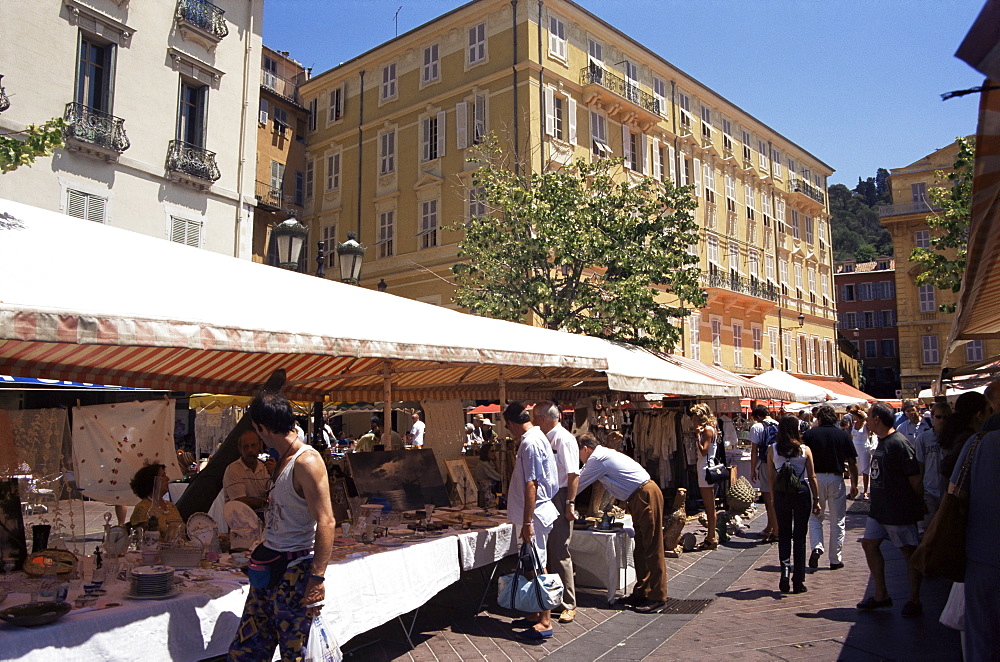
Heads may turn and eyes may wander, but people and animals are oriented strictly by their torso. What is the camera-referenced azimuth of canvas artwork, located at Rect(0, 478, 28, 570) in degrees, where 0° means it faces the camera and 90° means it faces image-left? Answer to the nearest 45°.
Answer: approximately 0°

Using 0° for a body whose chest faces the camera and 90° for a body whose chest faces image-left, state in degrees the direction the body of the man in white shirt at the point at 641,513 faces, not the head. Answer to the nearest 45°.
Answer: approximately 90°

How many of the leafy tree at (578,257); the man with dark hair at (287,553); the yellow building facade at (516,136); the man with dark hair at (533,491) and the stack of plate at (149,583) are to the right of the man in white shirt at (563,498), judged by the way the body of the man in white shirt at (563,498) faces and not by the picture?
2

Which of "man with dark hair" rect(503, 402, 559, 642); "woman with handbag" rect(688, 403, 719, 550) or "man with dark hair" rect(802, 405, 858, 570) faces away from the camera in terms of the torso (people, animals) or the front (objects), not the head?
"man with dark hair" rect(802, 405, 858, 570)

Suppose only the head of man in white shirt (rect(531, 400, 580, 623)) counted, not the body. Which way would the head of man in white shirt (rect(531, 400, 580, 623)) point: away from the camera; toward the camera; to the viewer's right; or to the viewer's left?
to the viewer's left

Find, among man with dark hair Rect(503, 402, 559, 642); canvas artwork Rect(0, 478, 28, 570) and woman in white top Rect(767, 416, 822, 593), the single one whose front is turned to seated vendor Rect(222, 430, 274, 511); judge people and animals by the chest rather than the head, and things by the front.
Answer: the man with dark hair

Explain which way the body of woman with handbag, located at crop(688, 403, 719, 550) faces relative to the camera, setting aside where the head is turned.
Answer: to the viewer's left

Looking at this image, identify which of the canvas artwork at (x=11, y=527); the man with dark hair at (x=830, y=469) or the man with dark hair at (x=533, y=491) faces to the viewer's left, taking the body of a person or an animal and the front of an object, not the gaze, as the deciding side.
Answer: the man with dark hair at (x=533, y=491)

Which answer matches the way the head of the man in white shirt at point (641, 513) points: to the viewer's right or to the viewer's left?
to the viewer's left

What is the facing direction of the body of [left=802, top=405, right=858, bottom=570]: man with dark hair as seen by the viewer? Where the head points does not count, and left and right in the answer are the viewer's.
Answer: facing away from the viewer

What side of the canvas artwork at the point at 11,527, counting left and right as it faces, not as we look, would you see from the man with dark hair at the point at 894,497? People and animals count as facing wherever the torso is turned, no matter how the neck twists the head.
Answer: left

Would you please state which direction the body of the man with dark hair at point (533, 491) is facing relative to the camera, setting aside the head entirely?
to the viewer's left
